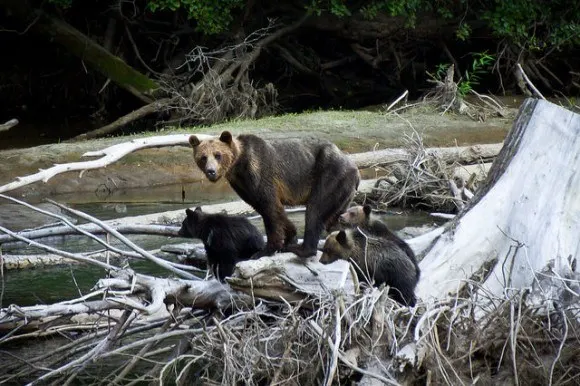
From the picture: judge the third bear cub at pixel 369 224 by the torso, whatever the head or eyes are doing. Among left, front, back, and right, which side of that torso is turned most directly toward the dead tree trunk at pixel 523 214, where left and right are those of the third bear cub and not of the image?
back

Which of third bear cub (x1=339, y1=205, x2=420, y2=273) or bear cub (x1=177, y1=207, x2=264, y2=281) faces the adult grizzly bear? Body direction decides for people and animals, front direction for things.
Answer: the third bear cub

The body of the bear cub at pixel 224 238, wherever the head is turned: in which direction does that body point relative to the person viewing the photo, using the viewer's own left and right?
facing to the left of the viewer

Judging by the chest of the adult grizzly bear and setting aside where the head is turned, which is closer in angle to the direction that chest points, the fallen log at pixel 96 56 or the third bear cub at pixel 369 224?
the fallen log

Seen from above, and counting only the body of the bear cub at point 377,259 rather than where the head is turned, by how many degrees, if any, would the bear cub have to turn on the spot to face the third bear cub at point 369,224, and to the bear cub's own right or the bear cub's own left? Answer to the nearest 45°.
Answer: approximately 90° to the bear cub's own right

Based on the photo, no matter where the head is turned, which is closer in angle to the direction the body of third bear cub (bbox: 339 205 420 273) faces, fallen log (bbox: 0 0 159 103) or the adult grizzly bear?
the adult grizzly bear

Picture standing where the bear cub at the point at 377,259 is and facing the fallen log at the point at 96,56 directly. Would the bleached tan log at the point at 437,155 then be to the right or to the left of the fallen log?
right

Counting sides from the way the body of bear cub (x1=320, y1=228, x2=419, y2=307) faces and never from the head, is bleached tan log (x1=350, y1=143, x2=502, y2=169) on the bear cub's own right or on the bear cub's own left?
on the bear cub's own right

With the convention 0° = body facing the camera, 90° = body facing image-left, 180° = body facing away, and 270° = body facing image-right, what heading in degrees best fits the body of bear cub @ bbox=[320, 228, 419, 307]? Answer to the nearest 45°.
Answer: approximately 90°

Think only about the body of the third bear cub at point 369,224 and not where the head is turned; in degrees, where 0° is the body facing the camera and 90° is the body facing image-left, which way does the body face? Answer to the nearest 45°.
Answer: approximately 90°

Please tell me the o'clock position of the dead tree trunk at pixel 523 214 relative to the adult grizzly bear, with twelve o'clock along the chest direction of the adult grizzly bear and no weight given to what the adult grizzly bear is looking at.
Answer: The dead tree trunk is roughly at 6 o'clock from the adult grizzly bear.

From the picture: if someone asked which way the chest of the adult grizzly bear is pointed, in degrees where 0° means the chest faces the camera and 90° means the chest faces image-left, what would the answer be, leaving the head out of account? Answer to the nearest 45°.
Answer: approximately 90°
